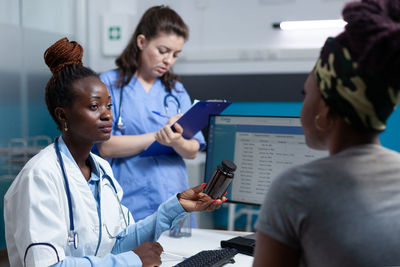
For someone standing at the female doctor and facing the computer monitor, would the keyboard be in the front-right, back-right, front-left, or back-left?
front-right

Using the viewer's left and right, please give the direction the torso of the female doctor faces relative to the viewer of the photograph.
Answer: facing the viewer and to the right of the viewer

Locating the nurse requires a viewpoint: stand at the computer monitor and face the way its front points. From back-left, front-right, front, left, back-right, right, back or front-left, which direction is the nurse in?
right

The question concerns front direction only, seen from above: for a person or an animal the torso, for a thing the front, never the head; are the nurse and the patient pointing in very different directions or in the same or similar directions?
very different directions

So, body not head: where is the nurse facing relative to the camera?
toward the camera

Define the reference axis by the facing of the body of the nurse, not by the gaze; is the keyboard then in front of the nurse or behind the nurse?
in front

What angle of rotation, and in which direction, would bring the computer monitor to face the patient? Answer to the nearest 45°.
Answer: approximately 45° to its left

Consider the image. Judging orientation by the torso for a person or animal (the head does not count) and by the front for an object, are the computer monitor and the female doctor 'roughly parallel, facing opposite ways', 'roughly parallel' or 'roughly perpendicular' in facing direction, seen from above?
roughly perpendicular

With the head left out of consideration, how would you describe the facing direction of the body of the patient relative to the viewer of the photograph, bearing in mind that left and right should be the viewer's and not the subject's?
facing away from the viewer and to the left of the viewer

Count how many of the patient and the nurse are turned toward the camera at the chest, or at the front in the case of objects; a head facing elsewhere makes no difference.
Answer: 1

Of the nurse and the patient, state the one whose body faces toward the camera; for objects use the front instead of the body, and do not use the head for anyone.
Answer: the nurse

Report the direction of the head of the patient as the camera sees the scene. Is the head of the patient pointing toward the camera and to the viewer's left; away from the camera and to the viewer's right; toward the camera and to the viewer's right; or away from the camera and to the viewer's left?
away from the camera and to the viewer's left

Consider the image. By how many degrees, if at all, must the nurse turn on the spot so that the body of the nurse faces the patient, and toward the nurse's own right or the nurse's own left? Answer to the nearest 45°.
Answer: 0° — they already face them
